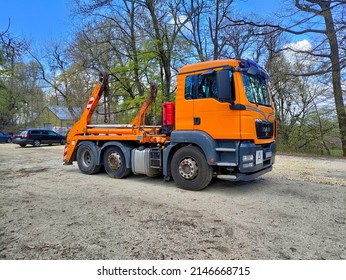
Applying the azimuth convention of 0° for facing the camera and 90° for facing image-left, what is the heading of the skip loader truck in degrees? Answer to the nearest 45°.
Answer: approximately 315°

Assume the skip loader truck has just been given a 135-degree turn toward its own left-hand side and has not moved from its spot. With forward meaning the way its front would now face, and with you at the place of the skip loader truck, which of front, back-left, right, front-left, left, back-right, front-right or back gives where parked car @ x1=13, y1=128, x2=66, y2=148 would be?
front-left

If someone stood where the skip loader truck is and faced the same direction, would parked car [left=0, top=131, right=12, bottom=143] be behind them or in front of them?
behind
